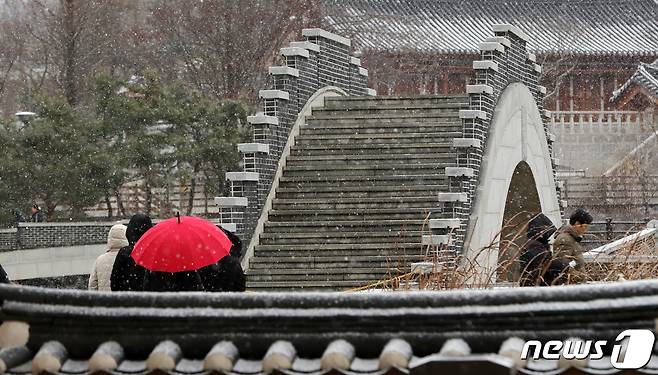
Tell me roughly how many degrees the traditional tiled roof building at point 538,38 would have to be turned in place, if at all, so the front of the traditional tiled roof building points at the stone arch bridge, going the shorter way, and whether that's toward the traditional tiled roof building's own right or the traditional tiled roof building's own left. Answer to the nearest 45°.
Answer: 0° — it already faces it

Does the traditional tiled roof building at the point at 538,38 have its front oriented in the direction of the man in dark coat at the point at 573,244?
yes

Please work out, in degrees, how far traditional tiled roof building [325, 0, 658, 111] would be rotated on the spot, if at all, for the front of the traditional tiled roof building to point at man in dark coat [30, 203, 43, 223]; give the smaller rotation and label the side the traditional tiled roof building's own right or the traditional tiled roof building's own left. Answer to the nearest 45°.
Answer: approximately 45° to the traditional tiled roof building's own right

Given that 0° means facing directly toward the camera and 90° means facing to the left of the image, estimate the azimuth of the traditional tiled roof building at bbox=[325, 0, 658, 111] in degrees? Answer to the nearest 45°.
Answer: approximately 0°

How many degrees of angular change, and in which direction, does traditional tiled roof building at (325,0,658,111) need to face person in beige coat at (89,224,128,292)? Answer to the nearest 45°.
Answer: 0° — it already faces them

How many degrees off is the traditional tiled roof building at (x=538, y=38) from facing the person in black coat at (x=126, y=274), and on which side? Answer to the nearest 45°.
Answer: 0° — it already faces them

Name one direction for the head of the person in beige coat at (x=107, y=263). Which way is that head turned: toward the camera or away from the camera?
away from the camera
